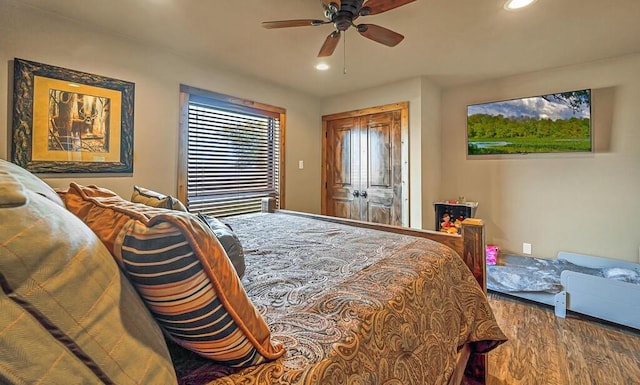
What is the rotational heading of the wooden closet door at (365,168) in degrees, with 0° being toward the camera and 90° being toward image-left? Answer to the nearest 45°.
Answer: approximately 45°

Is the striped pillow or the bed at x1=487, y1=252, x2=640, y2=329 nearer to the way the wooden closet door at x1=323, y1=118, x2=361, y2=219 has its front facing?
the striped pillow

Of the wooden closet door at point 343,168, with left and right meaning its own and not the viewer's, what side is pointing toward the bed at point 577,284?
left

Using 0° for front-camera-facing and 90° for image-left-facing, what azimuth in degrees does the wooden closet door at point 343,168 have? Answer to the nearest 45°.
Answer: approximately 45°

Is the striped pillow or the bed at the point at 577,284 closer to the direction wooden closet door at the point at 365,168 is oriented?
the striped pillow

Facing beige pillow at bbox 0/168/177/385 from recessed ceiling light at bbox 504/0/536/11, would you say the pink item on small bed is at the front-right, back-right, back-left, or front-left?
back-right
